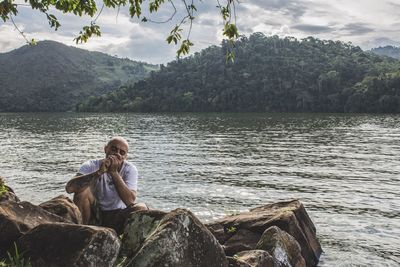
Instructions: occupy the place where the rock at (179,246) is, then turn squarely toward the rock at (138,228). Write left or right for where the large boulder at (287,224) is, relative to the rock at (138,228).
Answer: right

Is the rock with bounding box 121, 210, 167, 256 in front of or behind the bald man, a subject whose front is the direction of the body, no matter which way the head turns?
in front

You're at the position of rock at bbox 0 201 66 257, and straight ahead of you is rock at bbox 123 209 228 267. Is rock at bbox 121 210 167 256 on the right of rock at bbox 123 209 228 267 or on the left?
left

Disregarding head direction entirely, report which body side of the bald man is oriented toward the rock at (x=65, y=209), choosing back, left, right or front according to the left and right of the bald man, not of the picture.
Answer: right

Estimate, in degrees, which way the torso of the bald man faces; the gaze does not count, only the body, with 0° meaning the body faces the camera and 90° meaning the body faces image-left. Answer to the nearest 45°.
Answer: approximately 0°

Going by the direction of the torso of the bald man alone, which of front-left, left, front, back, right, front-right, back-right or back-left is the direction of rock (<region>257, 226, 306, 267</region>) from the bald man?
left

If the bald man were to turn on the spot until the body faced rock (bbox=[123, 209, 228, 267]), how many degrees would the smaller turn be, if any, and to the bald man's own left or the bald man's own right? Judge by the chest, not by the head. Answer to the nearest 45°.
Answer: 0° — they already face it

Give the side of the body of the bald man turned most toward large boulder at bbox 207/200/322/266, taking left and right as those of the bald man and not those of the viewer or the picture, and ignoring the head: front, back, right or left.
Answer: left

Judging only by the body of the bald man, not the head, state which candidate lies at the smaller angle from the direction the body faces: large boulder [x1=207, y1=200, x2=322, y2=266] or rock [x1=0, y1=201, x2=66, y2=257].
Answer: the rock

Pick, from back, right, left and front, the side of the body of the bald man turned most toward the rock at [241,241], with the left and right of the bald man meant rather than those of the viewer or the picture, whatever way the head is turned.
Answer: left
